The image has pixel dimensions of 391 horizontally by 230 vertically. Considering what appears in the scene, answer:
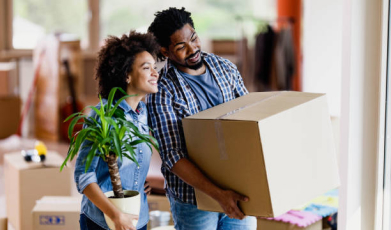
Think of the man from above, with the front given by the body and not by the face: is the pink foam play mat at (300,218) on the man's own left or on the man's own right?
on the man's own left

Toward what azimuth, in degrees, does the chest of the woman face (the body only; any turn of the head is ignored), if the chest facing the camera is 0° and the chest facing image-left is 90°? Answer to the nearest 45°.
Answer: approximately 315°

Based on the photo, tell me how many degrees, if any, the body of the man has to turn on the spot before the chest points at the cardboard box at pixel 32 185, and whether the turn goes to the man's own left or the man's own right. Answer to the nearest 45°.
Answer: approximately 180°

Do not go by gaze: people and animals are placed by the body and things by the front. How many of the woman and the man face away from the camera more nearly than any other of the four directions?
0

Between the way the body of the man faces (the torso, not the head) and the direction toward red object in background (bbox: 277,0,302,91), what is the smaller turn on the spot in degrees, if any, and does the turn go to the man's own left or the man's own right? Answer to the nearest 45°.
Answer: approximately 135° to the man's own left

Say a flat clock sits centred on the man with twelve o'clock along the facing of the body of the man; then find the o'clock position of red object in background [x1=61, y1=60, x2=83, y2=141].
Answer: The red object in background is roughly at 7 o'clock from the man.

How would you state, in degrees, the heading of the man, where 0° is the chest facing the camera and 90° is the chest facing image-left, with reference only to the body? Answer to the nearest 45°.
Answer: approximately 315°

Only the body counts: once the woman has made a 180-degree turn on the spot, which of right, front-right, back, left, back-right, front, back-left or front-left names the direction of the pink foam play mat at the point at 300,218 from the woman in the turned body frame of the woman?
right

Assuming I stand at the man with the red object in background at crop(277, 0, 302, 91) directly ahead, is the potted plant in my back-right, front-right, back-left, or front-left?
back-left
